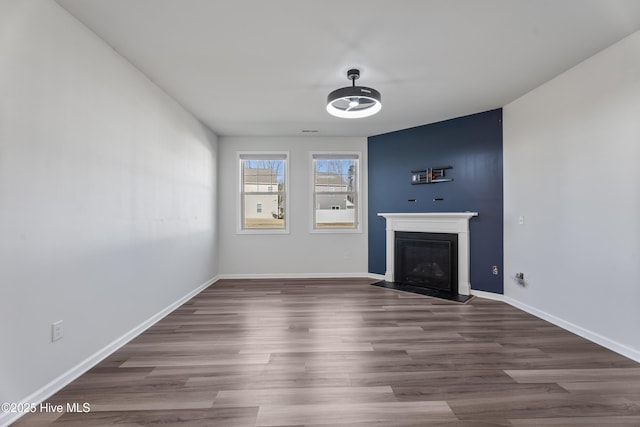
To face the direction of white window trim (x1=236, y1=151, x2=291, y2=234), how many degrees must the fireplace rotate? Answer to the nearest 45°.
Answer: approximately 45° to its right

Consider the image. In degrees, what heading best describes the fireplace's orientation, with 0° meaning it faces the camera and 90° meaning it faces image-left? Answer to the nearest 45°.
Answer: approximately 45°

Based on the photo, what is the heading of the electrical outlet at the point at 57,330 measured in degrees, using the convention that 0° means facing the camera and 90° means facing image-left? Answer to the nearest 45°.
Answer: approximately 315°

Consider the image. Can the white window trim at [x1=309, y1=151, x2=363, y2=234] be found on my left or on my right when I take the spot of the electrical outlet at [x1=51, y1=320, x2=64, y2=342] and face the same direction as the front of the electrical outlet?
on my left

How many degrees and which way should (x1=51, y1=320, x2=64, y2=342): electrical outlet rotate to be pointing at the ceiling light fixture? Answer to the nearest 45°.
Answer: approximately 45° to its left
